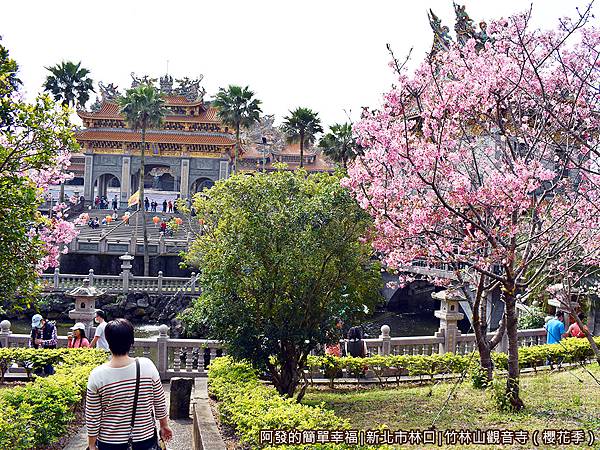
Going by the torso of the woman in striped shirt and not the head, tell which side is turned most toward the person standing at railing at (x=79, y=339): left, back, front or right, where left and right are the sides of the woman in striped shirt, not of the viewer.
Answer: front

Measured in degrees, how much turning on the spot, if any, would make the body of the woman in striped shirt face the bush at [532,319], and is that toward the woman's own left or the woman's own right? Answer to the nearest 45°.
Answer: approximately 45° to the woman's own right

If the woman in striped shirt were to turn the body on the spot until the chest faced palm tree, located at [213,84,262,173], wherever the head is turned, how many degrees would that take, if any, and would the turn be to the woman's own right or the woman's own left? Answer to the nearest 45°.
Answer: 0° — they already face it

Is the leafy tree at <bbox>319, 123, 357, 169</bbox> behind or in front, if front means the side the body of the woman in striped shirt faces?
in front

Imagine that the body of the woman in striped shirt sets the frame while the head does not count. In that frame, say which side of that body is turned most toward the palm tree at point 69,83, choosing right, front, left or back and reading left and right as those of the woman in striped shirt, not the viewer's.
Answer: front

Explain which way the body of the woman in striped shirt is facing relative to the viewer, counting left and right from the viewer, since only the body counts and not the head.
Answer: facing away from the viewer

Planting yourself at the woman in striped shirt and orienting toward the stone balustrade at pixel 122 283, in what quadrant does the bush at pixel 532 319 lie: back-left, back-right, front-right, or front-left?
front-right

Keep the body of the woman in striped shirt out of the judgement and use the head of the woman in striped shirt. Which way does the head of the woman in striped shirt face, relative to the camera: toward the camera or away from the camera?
away from the camera

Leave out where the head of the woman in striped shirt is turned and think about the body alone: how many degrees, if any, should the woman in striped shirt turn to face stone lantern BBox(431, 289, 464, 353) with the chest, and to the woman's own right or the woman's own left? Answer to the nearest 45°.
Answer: approximately 45° to the woman's own right

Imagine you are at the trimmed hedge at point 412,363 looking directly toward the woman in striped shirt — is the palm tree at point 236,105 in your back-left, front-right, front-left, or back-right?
back-right

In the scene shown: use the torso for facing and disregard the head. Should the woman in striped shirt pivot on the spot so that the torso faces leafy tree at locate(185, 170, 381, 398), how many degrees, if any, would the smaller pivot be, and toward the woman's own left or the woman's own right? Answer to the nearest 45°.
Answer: approximately 45° to the woman's own right

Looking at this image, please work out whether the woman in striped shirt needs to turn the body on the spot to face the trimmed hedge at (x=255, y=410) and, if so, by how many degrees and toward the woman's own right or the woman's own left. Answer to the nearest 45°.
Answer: approximately 45° to the woman's own right

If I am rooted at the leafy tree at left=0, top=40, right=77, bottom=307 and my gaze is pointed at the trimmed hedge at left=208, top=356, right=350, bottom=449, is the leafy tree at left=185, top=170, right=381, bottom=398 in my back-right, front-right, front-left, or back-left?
front-left

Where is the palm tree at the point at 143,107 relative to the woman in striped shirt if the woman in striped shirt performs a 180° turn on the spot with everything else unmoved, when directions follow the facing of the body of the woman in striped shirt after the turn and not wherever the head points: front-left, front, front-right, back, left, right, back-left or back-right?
back

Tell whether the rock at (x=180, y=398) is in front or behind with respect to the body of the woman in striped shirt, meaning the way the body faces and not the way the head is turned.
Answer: in front

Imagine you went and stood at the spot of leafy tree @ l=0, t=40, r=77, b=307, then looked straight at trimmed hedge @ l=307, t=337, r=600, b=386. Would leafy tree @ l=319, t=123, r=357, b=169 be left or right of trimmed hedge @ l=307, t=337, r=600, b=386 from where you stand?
left

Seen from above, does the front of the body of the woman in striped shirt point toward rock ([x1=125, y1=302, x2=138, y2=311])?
yes

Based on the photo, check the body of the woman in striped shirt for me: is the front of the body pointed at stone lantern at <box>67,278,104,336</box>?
yes

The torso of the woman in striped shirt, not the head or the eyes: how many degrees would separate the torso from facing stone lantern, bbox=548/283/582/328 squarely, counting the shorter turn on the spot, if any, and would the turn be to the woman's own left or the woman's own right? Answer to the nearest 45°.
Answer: approximately 45° to the woman's own right
